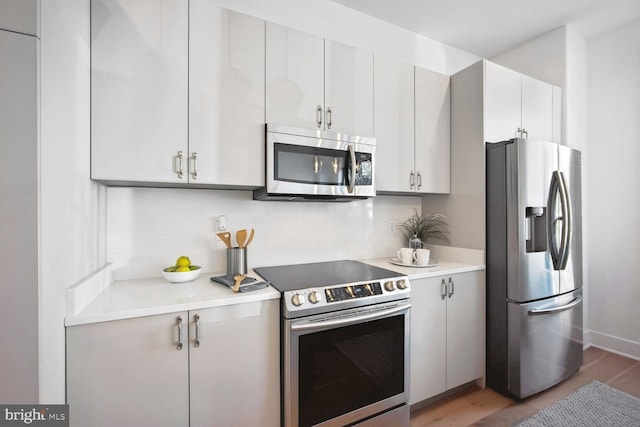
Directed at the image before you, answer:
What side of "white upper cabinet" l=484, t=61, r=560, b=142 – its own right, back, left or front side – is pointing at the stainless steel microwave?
right

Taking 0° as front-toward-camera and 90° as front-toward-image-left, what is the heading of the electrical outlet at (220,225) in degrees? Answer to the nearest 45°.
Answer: approximately 0°

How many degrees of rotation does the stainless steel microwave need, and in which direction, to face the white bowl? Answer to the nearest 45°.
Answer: approximately 135° to its right
